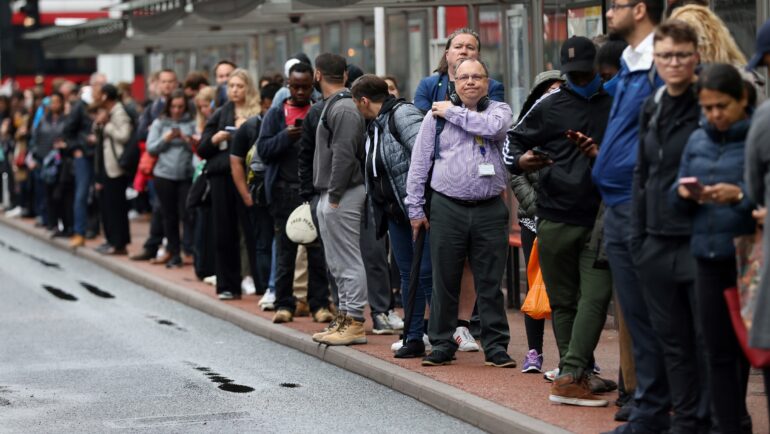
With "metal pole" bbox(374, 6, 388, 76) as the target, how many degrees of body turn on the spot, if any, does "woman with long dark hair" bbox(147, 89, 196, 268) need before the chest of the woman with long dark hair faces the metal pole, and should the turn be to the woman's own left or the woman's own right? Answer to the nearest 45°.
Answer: approximately 90° to the woman's own left

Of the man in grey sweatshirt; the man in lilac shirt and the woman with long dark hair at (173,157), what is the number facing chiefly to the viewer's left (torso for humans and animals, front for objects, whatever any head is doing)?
1

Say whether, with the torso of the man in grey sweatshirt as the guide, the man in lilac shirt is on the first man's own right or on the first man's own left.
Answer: on the first man's own left

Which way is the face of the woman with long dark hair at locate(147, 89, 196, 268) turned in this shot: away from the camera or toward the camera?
toward the camera

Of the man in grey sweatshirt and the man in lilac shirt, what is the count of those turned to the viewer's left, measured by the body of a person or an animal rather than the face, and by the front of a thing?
1

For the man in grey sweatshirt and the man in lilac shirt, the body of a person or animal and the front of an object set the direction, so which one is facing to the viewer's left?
the man in grey sweatshirt

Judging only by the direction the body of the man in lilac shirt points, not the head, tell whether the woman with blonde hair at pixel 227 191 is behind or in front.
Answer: behind

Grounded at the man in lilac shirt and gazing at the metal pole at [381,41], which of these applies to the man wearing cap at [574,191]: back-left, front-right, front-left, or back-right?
back-right

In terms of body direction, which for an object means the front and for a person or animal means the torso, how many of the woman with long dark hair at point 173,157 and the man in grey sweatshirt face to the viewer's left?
1

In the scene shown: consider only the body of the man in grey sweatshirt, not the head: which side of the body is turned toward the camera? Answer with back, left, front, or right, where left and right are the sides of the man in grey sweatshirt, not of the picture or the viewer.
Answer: left

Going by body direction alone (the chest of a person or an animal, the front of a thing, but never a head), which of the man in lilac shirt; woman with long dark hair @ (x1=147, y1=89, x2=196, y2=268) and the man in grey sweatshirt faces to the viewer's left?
the man in grey sweatshirt

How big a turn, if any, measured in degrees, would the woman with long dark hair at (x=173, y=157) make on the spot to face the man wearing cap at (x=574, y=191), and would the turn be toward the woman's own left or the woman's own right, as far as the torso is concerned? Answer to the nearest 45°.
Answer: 0° — they already face them

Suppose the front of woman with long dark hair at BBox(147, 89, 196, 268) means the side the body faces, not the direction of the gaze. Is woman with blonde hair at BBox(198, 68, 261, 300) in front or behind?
in front

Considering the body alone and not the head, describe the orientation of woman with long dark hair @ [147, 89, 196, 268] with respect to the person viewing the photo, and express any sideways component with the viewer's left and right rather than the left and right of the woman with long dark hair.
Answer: facing the viewer

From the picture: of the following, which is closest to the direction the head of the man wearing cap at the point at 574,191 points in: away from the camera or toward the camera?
toward the camera
